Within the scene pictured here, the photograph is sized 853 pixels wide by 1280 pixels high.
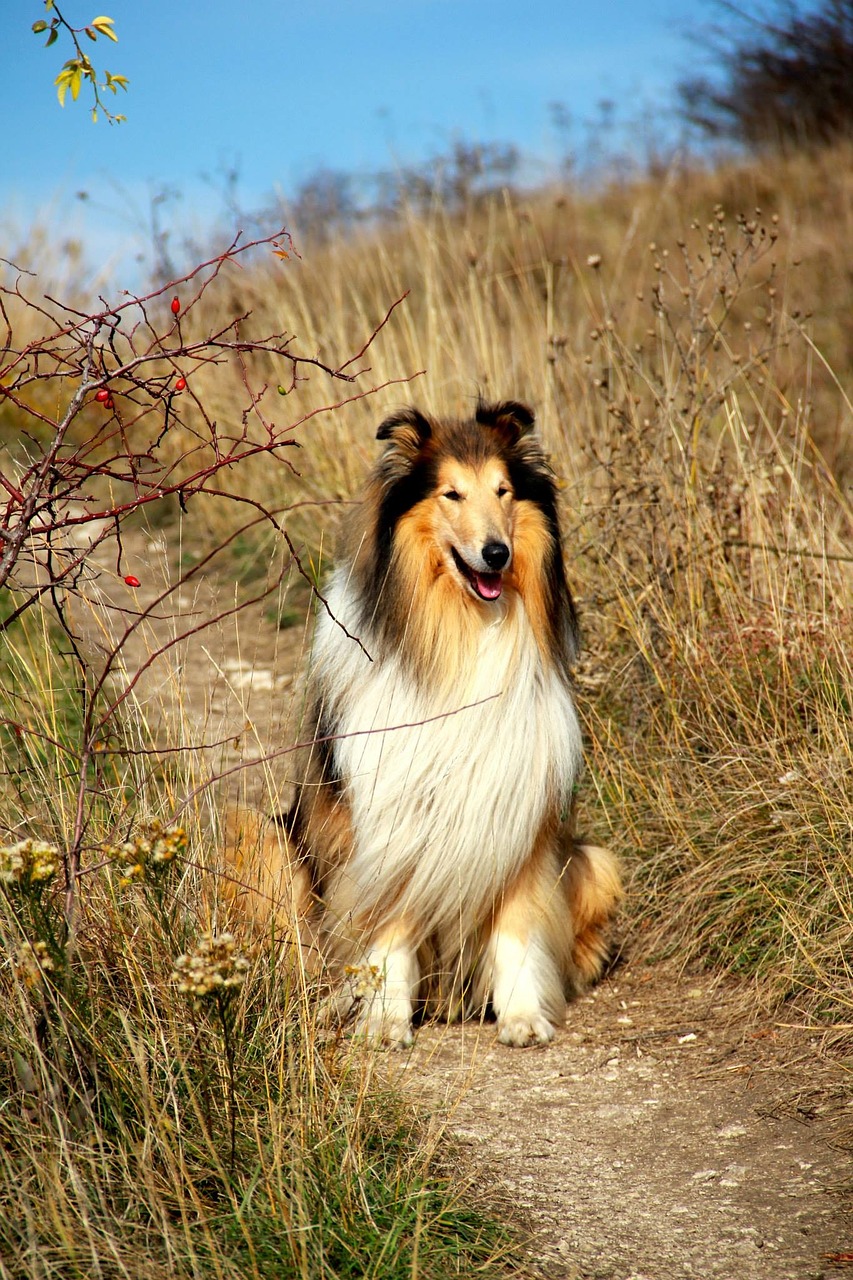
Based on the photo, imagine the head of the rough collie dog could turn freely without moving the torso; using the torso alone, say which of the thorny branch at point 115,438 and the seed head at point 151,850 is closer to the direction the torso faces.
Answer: the seed head

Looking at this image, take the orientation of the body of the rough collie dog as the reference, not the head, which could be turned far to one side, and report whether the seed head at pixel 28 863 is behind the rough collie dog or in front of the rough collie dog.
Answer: in front

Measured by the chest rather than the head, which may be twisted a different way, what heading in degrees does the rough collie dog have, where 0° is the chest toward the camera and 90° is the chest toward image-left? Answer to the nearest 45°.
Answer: approximately 0°

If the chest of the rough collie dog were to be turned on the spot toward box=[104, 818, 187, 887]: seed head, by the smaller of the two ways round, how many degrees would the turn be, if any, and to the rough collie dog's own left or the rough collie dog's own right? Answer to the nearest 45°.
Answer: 0° — it already faces it

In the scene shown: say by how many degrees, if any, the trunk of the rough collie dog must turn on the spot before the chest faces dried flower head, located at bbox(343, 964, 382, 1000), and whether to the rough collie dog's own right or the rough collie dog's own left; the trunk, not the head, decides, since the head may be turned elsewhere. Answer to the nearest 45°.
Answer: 0° — it already faces it

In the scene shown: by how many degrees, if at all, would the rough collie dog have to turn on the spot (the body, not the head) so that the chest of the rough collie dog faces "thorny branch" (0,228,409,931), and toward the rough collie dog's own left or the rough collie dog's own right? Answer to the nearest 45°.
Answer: approximately 45° to the rough collie dog's own right

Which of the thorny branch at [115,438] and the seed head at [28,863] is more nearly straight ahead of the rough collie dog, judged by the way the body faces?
the seed head
